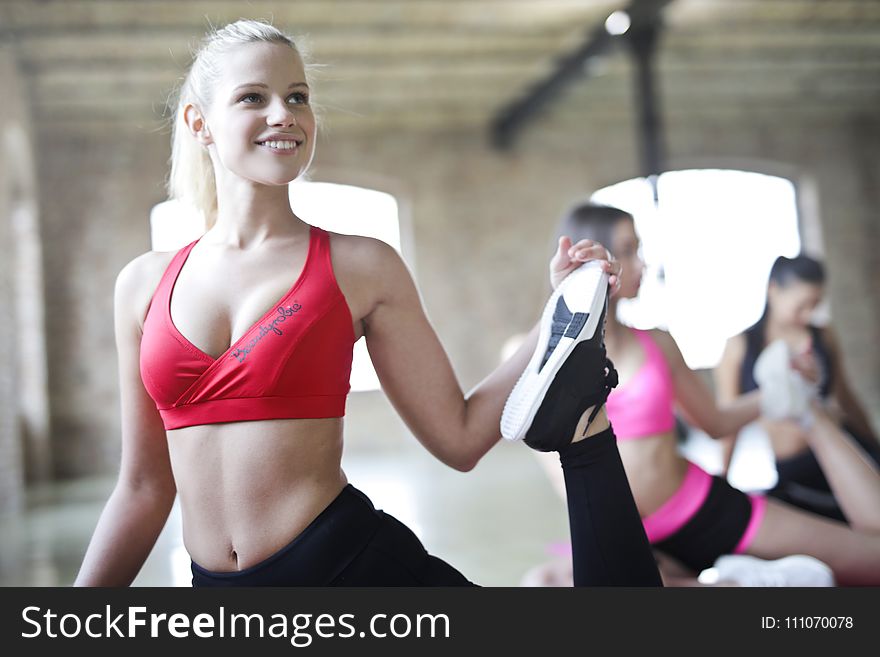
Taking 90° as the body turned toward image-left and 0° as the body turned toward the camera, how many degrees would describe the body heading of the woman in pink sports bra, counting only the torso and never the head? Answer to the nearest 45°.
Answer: approximately 45°

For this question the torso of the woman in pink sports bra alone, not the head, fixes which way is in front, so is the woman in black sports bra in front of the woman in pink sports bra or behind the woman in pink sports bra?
behind
